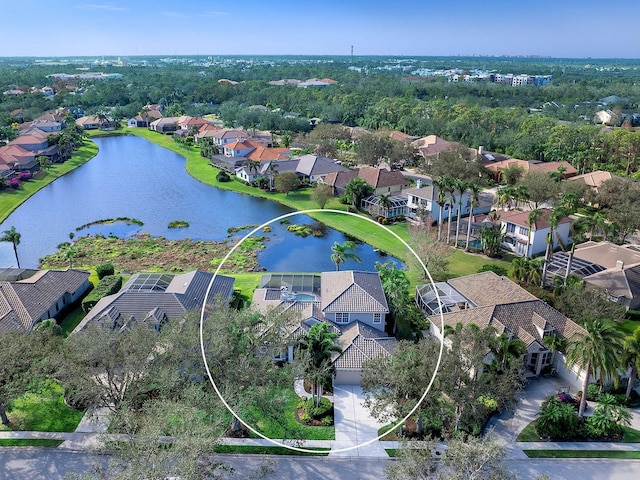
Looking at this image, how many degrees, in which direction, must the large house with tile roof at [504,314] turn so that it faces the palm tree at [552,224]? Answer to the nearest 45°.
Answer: approximately 135° to its left

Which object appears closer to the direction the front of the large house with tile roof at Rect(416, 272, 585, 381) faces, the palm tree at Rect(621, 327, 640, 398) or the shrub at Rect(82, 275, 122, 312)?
the palm tree

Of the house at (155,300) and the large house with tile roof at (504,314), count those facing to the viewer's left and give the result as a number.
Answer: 0

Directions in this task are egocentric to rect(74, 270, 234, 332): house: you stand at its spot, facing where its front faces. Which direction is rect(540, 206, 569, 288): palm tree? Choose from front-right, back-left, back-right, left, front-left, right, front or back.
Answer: left

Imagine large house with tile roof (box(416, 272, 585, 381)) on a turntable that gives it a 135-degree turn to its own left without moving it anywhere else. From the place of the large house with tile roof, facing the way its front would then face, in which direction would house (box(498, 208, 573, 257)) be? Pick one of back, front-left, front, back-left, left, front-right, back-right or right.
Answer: front

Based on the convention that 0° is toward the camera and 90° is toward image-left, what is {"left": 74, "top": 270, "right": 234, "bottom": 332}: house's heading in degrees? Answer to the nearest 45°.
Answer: approximately 0°

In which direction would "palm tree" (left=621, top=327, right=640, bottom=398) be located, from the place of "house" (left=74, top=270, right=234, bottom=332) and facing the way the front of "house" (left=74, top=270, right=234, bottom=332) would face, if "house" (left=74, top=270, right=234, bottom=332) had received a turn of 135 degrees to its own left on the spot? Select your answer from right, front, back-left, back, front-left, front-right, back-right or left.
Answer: right

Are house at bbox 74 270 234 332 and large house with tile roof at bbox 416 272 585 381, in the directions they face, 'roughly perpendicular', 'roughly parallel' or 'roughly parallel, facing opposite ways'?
roughly parallel

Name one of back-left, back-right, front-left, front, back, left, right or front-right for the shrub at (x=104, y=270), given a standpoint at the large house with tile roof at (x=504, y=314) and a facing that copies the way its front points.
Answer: back-right

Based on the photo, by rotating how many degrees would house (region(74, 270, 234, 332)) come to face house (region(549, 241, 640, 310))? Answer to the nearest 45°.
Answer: approximately 90° to its left

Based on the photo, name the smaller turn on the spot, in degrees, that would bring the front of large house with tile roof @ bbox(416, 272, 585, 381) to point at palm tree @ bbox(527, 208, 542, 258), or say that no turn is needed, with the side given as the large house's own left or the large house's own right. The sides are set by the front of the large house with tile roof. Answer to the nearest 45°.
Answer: approximately 135° to the large house's own left

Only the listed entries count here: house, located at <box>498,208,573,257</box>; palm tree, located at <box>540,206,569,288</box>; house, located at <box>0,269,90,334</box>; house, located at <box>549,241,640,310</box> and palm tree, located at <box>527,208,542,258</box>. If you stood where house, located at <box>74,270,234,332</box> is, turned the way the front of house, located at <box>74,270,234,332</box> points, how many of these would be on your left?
4

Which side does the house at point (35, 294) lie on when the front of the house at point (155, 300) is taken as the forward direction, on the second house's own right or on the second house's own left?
on the second house's own right

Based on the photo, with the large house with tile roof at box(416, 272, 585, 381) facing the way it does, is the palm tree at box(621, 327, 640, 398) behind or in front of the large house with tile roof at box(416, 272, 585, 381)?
in front

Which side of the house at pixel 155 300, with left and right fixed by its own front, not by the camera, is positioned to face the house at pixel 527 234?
left

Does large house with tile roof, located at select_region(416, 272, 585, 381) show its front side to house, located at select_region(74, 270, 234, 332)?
no

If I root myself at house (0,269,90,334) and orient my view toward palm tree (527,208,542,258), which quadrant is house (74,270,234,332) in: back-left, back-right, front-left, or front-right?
front-right

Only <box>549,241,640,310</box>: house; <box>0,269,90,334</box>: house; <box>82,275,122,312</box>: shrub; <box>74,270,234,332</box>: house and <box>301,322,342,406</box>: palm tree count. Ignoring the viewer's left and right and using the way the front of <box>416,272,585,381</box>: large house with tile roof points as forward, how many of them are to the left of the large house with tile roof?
1

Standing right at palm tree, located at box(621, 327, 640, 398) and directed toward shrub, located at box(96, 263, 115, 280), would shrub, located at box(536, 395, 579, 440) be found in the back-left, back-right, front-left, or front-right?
front-left
